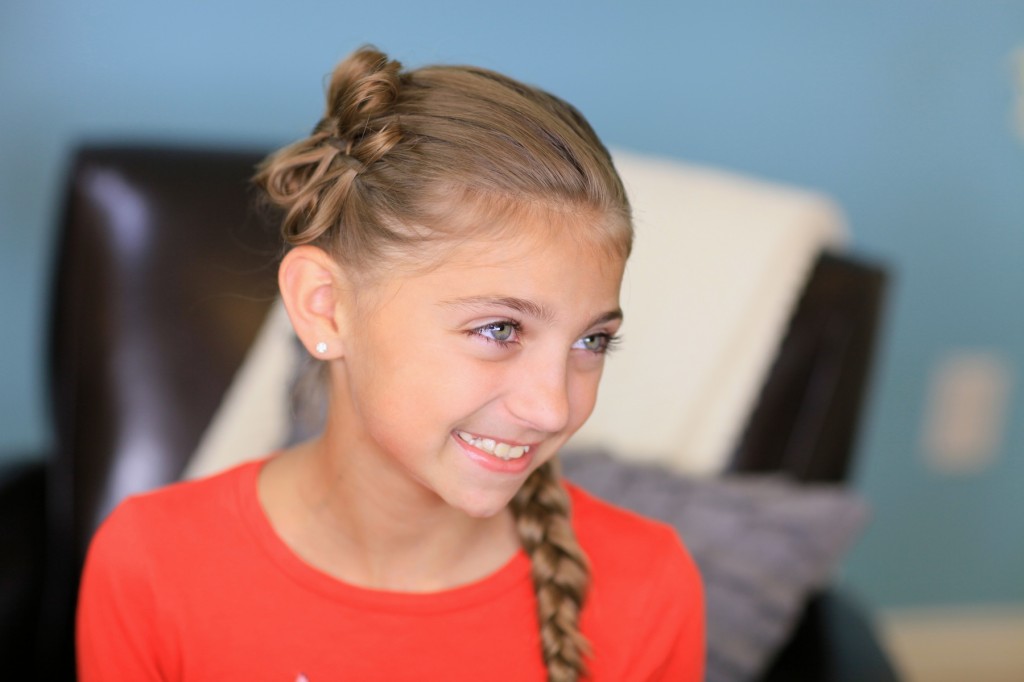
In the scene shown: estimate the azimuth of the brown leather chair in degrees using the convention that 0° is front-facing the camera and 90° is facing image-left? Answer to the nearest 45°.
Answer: approximately 0°
